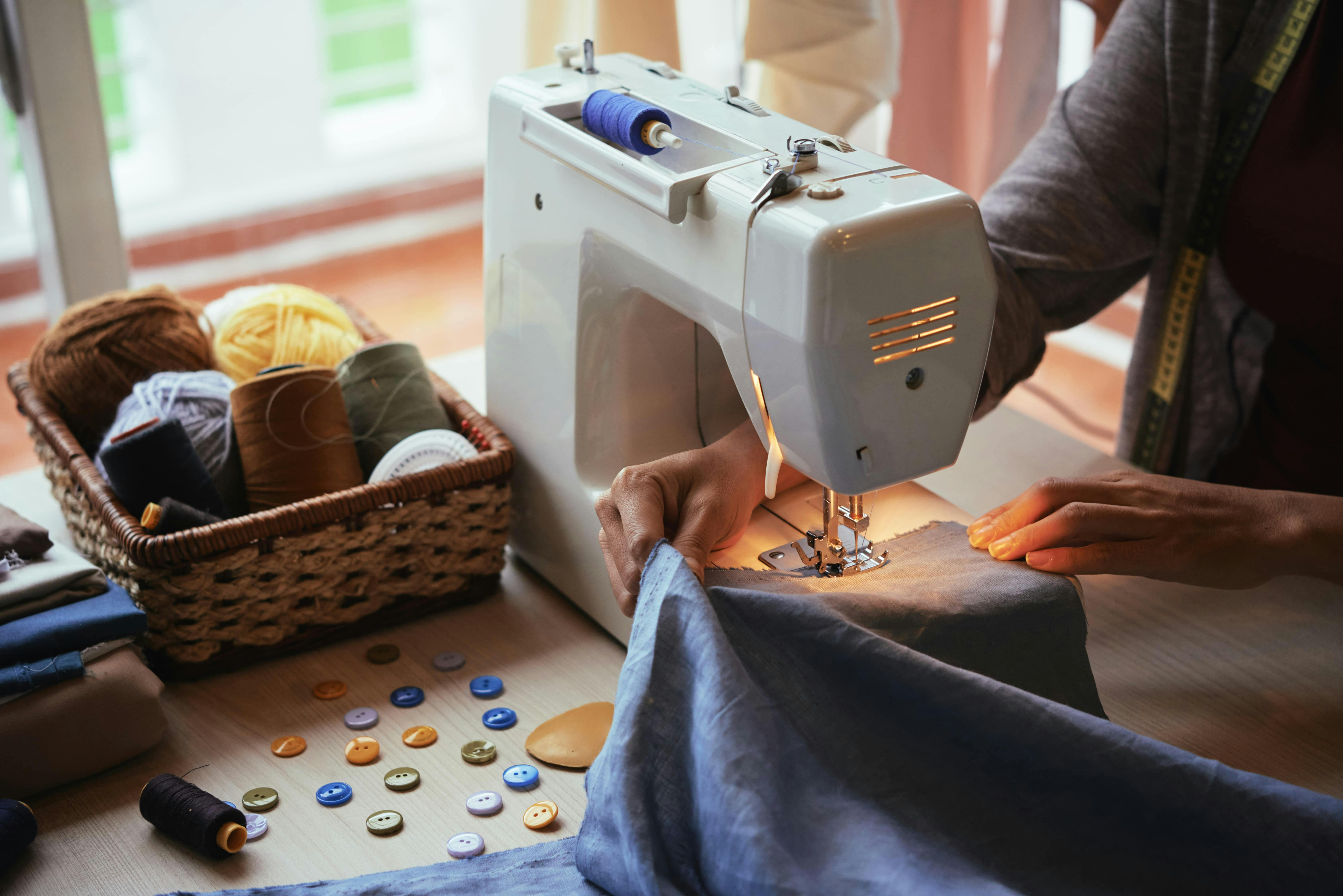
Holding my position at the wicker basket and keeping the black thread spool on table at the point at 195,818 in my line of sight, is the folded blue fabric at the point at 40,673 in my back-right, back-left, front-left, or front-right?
front-right

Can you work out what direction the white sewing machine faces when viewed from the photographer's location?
facing away from the viewer and to the right of the viewer

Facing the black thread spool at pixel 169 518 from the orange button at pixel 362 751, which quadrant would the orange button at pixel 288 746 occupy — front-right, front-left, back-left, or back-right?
front-left
